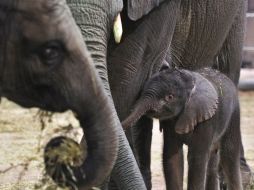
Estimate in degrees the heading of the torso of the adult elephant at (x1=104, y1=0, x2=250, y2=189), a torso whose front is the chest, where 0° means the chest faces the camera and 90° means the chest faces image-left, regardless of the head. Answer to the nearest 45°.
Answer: approximately 90°

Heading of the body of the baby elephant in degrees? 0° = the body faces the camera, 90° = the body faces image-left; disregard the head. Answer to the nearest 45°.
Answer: approximately 45°
